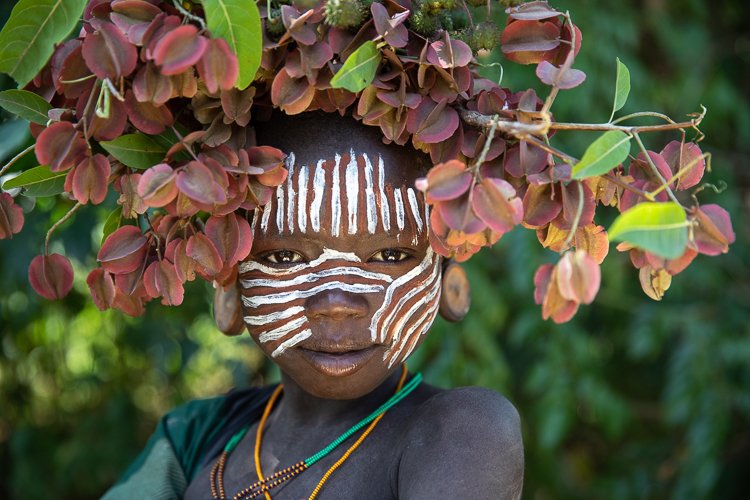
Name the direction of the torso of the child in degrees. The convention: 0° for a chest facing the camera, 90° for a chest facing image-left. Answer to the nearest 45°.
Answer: approximately 0°
